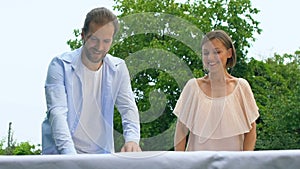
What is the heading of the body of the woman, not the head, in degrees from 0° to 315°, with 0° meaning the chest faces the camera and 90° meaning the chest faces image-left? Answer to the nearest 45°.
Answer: approximately 0°

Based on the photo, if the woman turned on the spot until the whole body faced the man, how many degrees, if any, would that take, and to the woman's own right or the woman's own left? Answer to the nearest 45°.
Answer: approximately 45° to the woman's own right

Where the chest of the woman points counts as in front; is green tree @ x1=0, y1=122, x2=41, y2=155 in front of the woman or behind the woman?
behind

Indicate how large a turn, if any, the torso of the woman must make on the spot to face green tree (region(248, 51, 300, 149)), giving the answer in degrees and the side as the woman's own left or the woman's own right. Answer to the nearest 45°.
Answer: approximately 180°
